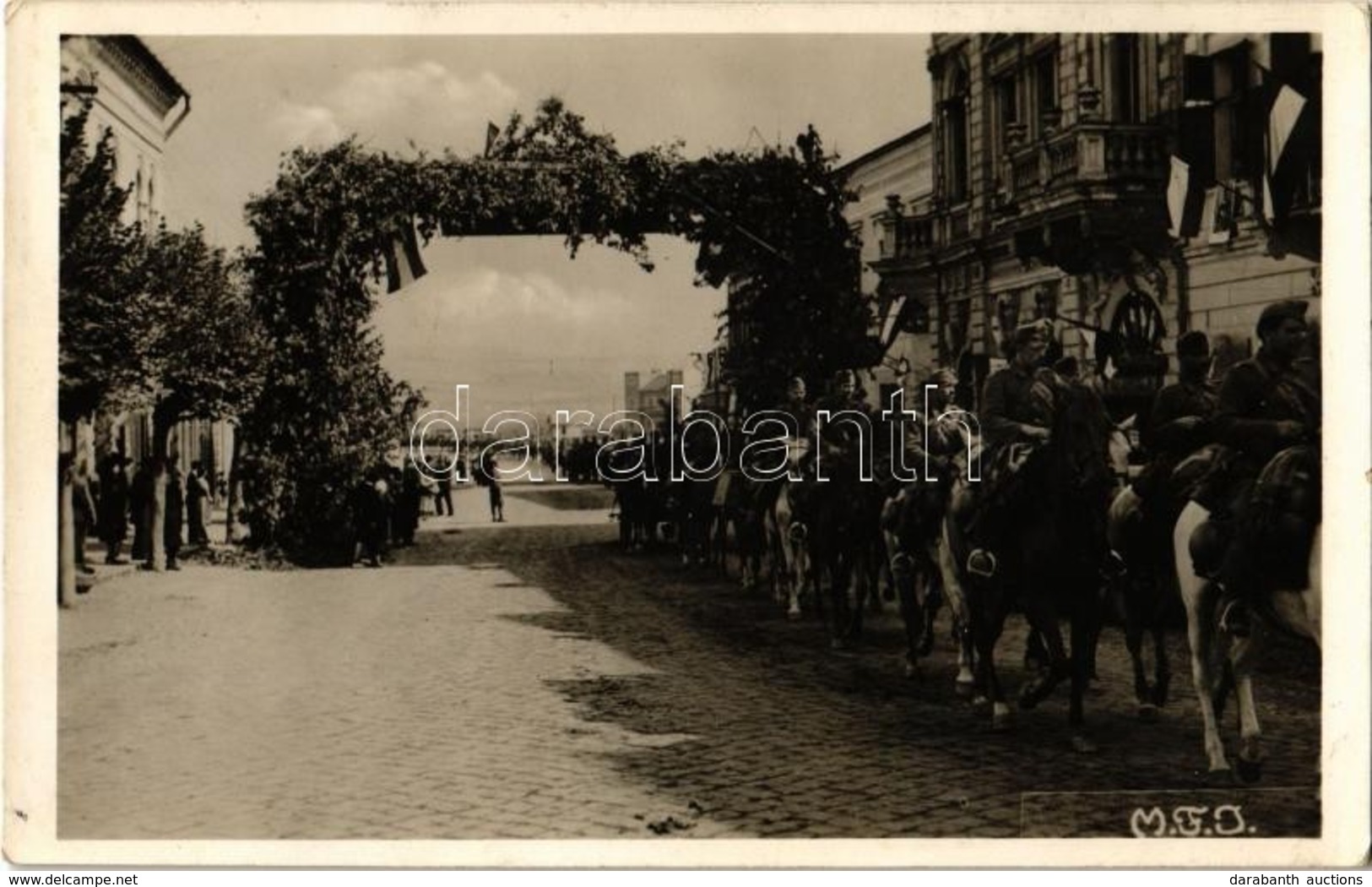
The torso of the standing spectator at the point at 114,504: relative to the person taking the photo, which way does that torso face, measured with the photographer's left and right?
facing to the right of the viewer

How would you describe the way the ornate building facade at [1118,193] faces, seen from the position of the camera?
facing the viewer and to the left of the viewer

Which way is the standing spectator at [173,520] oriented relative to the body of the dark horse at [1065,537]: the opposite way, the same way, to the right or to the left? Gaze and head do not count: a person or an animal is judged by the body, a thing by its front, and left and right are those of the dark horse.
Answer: to the left

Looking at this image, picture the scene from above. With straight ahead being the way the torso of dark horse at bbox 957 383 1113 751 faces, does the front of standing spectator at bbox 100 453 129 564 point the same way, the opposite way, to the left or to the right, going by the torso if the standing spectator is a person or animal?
to the left

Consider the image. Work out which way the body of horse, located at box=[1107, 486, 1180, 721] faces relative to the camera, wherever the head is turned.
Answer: toward the camera

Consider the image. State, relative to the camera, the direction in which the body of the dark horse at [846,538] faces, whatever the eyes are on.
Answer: toward the camera

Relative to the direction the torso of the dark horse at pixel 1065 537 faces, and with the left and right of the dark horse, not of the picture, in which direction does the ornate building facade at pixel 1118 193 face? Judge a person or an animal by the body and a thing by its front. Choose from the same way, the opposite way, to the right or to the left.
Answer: to the right

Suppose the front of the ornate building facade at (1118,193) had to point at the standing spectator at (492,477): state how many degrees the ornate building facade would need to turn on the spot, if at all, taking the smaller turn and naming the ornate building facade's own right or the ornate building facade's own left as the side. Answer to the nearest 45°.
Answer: approximately 45° to the ornate building facade's own right

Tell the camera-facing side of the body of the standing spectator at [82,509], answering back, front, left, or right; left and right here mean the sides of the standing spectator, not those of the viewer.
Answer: right

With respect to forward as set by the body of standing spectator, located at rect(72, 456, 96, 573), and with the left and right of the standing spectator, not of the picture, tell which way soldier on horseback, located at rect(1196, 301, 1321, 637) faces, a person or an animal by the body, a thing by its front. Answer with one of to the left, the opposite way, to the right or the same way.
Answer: to the right

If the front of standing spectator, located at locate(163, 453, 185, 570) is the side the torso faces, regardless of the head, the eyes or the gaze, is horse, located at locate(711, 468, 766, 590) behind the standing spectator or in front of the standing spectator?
in front

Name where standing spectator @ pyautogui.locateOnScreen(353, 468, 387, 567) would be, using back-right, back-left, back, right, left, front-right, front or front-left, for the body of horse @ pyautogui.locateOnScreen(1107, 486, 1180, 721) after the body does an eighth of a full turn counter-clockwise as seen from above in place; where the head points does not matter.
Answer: back-right

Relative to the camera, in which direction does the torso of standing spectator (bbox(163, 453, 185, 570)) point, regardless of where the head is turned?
to the viewer's right

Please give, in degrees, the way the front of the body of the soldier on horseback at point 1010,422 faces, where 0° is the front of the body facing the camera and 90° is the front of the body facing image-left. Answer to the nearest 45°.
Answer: approximately 315°

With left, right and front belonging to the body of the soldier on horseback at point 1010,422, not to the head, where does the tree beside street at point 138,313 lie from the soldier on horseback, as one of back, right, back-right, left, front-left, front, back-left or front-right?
back-right

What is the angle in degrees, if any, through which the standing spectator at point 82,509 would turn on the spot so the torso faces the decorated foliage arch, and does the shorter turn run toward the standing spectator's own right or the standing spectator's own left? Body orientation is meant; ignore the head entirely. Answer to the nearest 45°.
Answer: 0° — they already face it

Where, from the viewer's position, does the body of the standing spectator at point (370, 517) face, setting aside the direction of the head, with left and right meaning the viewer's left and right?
facing to the right of the viewer
